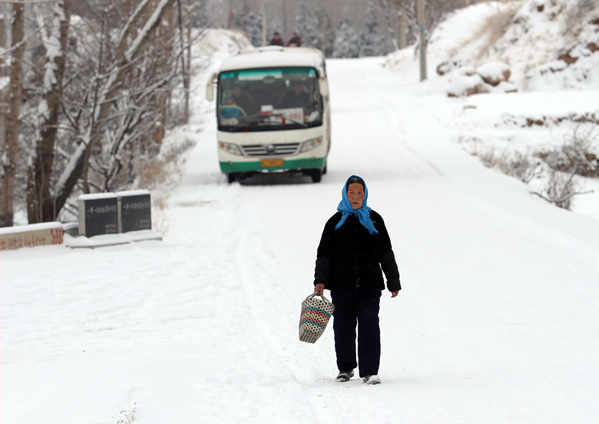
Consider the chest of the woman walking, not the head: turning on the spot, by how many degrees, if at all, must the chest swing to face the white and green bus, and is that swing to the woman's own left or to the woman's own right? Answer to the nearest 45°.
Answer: approximately 180°

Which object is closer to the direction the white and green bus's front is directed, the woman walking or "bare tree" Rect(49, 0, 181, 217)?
the woman walking

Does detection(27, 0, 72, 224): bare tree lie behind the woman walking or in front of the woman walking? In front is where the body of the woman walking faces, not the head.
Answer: behind

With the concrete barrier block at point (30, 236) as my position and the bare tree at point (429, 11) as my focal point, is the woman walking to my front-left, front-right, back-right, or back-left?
back-right

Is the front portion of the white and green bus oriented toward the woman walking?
yes

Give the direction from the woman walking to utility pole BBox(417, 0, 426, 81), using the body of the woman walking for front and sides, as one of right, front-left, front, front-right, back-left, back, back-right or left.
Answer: back

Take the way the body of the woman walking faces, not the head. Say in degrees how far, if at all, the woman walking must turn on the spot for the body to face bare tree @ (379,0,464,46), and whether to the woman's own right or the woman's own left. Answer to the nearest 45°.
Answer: approximately 180°

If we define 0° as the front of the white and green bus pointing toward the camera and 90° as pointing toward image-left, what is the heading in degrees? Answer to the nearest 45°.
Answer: approximately 0°

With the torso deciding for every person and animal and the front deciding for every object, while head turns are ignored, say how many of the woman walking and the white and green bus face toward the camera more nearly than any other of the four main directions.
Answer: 2
